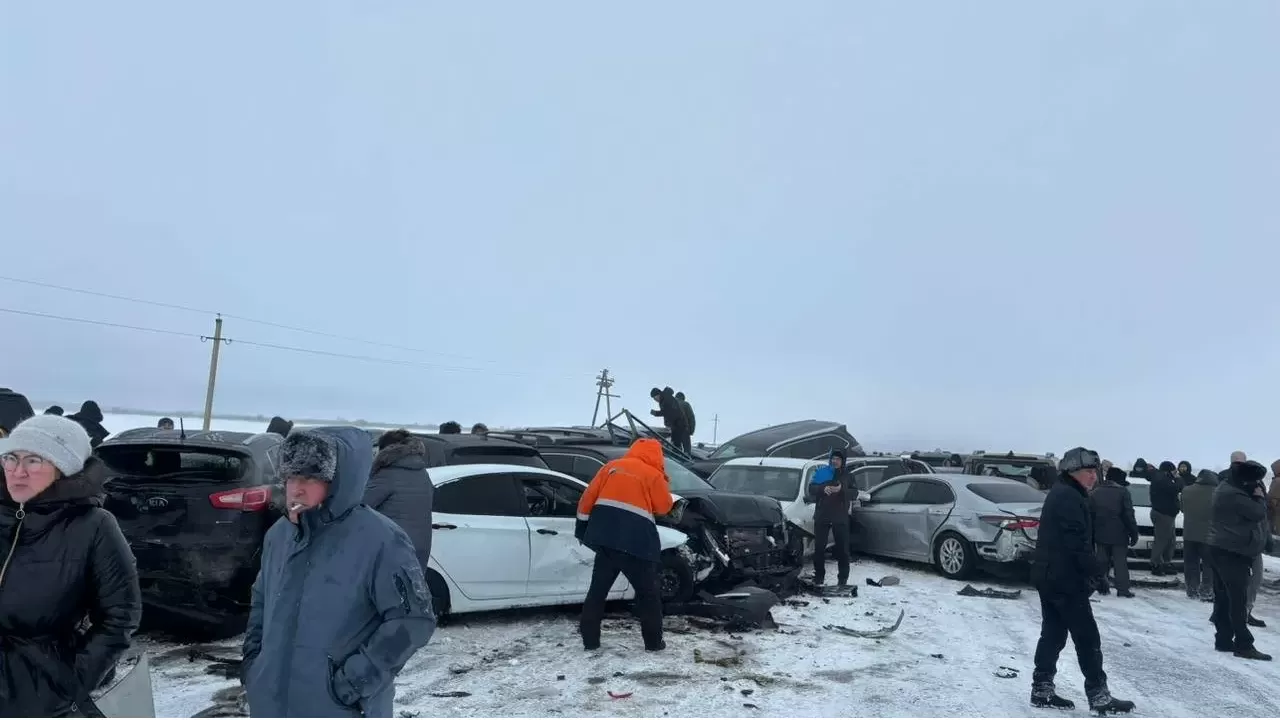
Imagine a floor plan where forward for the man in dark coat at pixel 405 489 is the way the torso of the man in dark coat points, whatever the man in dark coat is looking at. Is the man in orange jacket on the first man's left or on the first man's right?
on the first man's right

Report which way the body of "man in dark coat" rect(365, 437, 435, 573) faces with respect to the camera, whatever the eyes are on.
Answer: away from the camera

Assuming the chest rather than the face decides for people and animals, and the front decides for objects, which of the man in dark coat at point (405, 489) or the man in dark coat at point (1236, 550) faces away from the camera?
the man in dark coat at point (405, 489)

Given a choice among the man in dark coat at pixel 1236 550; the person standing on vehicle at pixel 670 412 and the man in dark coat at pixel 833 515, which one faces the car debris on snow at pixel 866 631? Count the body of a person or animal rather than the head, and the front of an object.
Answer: the man in dark coat at pixel 833 515

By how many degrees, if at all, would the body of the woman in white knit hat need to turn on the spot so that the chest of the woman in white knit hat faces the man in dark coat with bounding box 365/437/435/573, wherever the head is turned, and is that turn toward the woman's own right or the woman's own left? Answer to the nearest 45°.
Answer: approximately 180°

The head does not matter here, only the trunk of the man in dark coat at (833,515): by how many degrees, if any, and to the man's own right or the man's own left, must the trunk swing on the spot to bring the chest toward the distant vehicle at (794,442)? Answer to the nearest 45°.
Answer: approximately 180°

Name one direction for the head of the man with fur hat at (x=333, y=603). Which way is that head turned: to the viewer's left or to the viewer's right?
to the viewer's left

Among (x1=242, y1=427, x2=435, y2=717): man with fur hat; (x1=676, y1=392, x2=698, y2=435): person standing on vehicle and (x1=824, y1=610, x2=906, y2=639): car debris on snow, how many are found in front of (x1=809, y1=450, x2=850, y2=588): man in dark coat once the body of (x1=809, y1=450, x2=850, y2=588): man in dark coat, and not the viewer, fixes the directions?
2

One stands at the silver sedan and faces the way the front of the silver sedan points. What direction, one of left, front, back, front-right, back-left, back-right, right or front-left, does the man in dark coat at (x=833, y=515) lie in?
left
